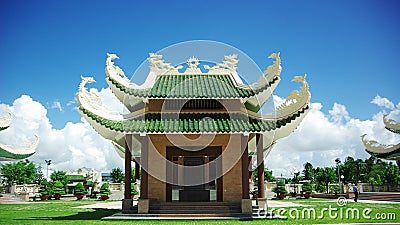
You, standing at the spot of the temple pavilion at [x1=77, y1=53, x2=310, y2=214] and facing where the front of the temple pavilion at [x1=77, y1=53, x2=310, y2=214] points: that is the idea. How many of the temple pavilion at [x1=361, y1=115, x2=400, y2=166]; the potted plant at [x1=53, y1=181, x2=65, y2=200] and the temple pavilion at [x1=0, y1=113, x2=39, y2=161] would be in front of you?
0

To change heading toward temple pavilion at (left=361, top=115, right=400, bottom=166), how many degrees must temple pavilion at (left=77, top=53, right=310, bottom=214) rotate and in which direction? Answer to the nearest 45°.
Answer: approximately 135° to its left

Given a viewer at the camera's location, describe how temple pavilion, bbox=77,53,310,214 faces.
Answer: facing the viewer

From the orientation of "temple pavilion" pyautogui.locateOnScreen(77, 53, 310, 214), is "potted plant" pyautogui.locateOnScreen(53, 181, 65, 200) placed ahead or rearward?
rearward

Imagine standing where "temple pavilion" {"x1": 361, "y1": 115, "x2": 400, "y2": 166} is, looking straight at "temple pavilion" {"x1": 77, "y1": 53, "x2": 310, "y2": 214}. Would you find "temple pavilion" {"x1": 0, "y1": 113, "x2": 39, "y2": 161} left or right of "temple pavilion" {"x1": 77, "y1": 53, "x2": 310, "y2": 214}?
right

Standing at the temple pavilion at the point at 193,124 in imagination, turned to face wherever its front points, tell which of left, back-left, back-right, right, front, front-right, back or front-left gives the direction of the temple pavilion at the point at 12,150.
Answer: back-right
